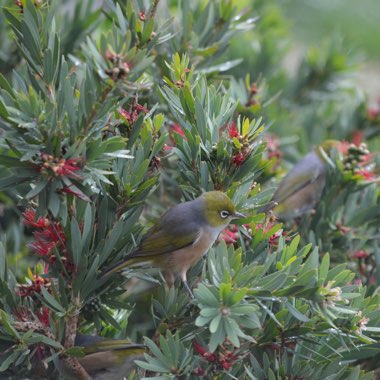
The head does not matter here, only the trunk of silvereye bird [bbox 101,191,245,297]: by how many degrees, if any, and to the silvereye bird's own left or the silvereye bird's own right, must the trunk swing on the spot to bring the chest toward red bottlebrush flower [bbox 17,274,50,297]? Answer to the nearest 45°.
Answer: approximately 135° to the silvereye bird's own right

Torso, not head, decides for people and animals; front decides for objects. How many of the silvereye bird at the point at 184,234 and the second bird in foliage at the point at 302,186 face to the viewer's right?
2

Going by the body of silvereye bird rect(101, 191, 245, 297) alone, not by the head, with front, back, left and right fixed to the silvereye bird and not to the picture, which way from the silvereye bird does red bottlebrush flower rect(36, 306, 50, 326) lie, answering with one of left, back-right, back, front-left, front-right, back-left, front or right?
back-right

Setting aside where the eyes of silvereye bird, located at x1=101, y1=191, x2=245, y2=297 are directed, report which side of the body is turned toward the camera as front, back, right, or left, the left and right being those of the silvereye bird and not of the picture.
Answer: right

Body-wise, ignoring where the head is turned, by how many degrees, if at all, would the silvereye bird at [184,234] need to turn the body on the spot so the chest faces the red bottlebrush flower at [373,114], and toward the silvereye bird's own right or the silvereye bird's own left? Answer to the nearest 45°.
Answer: approximately 45° to the silvereye bird's own left

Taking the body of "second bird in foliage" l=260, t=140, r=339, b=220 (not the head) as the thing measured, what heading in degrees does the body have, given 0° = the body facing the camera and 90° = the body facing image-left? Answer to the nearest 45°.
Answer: approximately 270°
